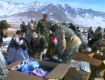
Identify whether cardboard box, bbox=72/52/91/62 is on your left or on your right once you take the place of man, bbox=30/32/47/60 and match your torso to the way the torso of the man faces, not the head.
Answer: on your left

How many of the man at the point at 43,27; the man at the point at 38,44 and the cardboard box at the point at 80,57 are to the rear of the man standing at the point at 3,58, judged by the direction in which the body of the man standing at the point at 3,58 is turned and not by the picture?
0

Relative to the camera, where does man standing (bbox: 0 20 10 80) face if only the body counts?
to the viewer's right

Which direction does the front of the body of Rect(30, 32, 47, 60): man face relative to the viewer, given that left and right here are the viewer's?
facing the viewer and to the left of the viewer

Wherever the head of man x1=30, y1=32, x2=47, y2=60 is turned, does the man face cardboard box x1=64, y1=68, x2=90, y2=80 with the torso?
no

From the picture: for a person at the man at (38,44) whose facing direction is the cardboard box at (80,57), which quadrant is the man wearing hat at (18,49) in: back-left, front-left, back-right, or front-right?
back-right

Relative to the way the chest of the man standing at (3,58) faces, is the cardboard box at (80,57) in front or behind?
in front

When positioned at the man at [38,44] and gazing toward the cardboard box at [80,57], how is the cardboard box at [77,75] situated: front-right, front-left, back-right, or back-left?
front-right
